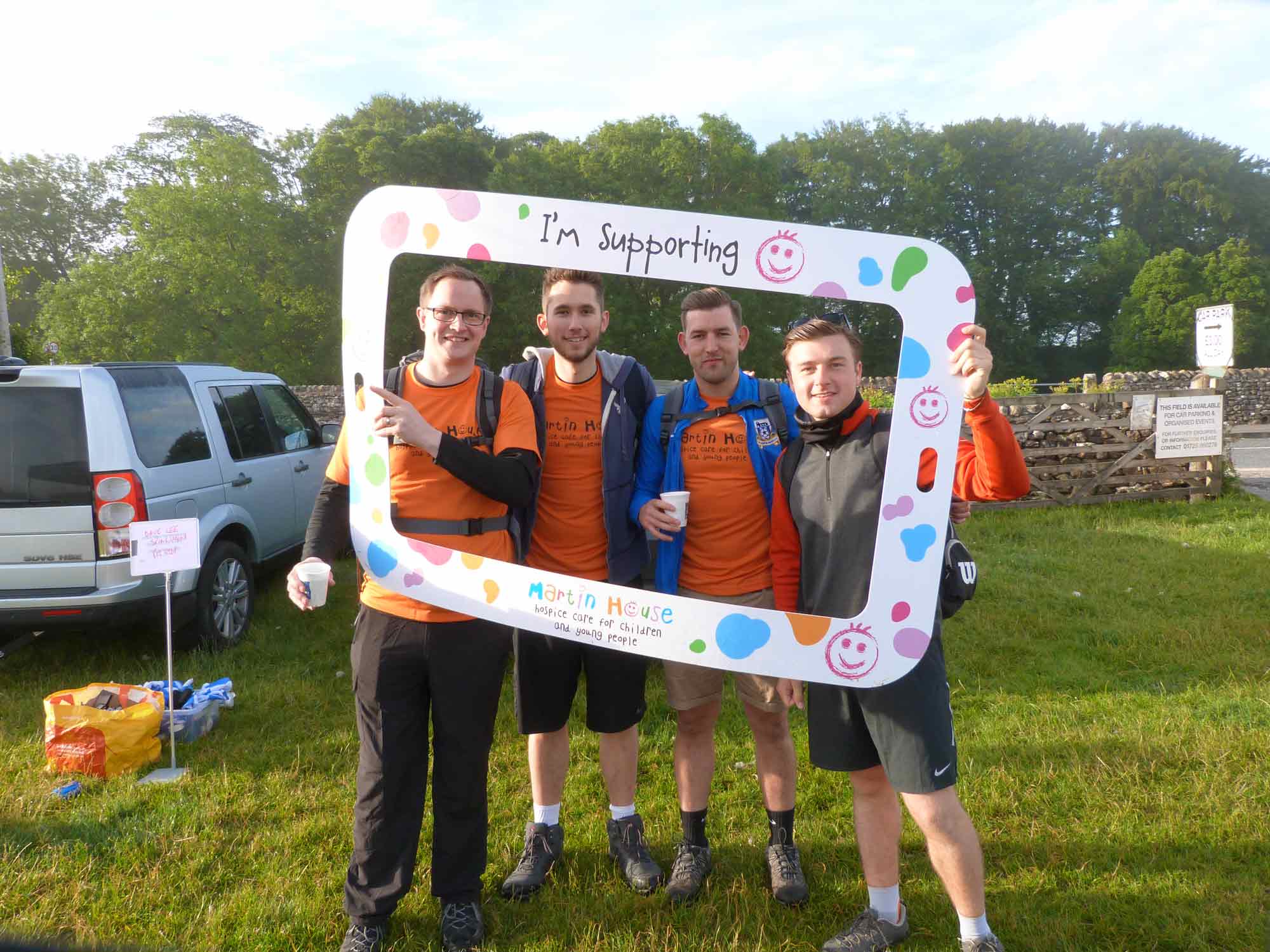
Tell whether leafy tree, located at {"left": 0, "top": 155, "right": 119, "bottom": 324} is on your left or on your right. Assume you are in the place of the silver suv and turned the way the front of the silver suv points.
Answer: on your left

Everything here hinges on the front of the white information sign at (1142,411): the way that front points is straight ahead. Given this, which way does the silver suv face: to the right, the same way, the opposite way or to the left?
the opposite way

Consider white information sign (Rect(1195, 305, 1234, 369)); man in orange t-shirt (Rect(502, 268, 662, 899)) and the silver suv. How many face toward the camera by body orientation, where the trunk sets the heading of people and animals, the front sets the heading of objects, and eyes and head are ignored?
2

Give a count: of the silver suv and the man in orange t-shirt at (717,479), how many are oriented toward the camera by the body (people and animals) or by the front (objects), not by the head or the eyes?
1

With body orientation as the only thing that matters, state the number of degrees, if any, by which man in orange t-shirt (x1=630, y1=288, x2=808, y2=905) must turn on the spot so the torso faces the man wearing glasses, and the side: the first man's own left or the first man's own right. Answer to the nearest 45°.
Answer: approximately 90° to the first man's own right
